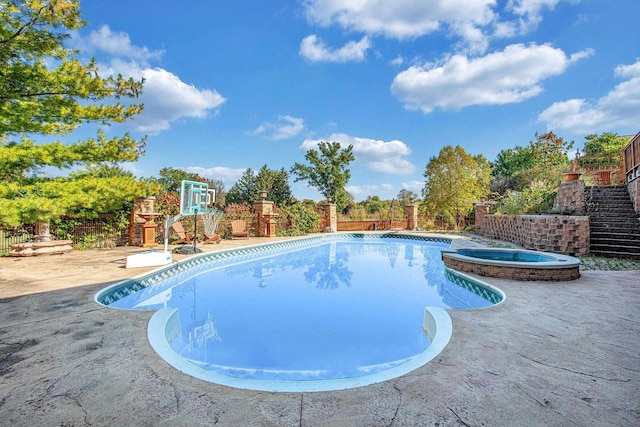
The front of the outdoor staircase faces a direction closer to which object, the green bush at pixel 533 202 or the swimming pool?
the swimming pool

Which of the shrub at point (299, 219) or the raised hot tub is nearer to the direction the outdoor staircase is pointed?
the raised hot tub

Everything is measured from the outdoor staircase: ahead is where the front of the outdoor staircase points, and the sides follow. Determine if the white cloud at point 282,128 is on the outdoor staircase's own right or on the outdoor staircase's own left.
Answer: on the outdoor staircase's own right

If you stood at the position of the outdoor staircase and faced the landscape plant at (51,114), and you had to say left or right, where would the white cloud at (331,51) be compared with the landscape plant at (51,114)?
right

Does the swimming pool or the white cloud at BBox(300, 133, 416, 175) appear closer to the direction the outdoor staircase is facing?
the swimming pool

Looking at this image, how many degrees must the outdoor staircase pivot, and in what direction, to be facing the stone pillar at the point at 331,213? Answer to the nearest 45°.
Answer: approximately 90° to its right

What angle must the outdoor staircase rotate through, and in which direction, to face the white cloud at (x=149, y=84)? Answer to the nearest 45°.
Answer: approximately 135° to its right

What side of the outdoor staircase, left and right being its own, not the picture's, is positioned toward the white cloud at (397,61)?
back

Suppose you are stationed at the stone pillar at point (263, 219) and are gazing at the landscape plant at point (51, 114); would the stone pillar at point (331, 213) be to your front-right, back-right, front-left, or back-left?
back-left
